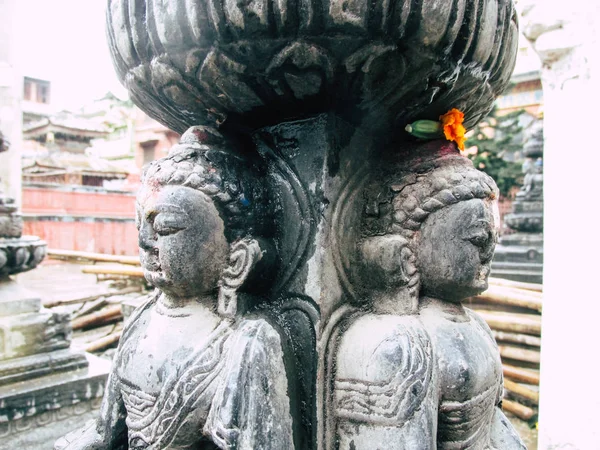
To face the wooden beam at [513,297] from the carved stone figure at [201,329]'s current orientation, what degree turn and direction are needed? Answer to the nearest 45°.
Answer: approximately 180°

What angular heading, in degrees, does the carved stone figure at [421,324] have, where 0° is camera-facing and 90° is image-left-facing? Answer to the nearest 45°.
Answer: approximately 315°

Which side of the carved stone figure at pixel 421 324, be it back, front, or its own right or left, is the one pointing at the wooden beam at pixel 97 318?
back

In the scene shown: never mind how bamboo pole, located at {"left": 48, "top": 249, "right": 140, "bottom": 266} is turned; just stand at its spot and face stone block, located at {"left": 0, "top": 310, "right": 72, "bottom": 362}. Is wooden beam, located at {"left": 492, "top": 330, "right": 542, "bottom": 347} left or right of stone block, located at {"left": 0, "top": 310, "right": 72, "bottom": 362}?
left

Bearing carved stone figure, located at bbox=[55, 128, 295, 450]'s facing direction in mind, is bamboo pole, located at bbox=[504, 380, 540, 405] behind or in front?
behind

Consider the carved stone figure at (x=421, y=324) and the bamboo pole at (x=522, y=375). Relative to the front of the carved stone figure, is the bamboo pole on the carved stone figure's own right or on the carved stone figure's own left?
on the carved stone figure's own left

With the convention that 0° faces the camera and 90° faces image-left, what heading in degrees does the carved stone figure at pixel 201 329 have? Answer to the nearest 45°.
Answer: approximately 45°

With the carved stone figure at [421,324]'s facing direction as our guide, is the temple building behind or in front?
behind

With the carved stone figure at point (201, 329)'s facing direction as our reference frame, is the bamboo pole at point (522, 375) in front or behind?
behind

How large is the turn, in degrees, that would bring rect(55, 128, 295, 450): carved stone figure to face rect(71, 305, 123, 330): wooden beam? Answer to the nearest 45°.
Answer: approximately 135° to its right

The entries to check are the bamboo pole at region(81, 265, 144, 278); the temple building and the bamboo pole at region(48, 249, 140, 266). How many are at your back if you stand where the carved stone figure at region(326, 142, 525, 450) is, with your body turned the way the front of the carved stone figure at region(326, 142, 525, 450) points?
3

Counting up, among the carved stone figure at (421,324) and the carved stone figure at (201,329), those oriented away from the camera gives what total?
0
